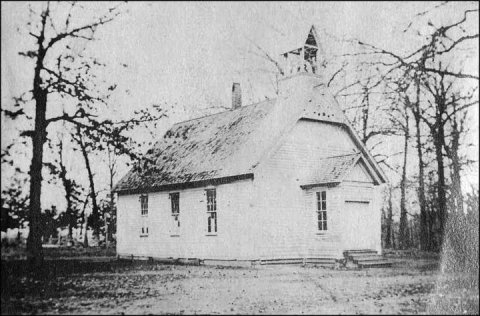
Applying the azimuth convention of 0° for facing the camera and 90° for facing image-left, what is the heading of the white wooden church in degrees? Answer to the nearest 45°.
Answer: approximately 315°
